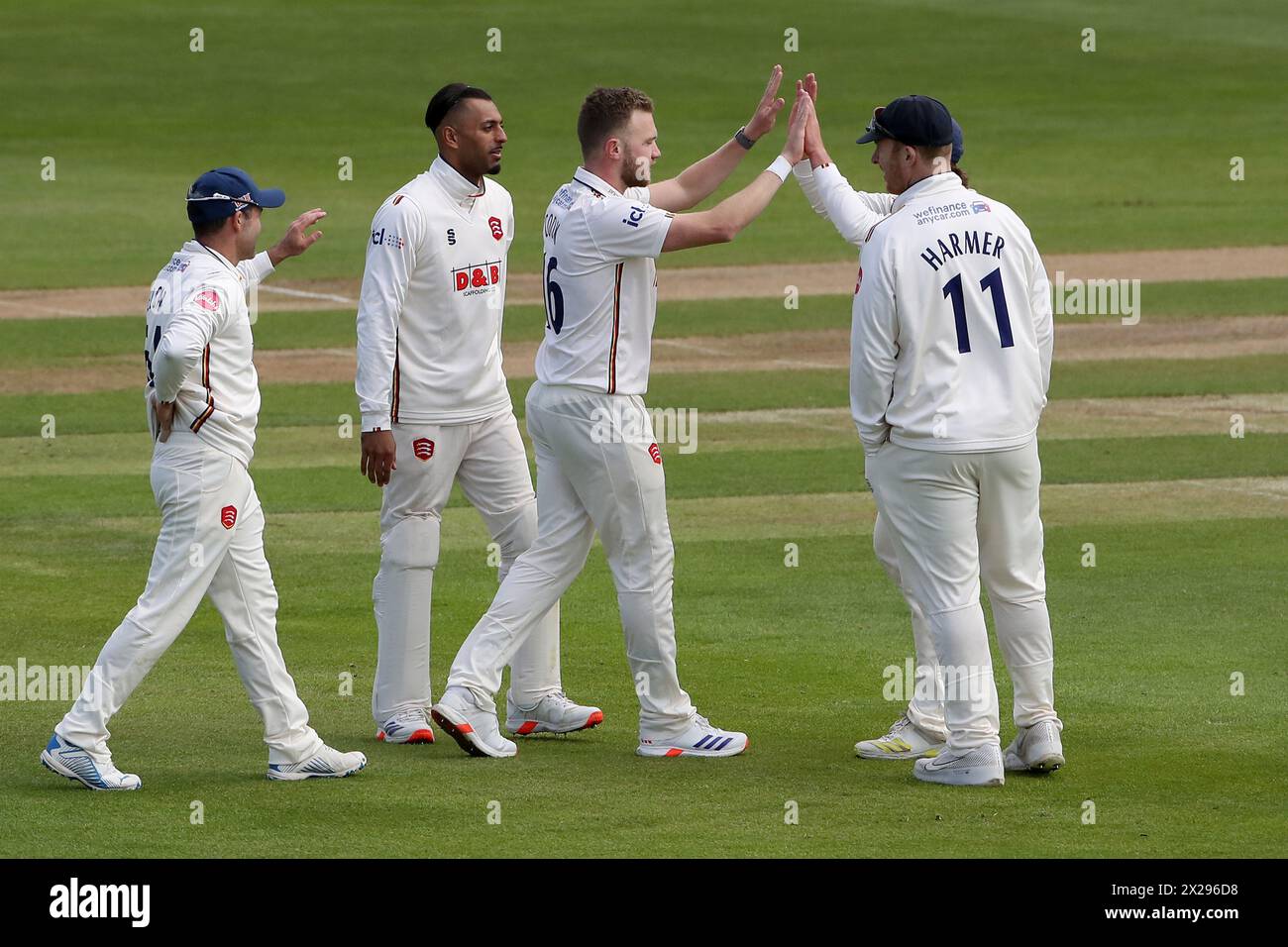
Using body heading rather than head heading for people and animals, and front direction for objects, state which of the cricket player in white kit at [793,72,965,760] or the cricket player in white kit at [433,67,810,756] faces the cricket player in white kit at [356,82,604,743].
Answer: the cricket player in white kit at [793,72,965,760]

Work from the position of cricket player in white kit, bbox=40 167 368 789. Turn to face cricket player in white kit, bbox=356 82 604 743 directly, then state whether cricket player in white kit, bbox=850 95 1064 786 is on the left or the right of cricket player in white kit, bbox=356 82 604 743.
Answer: right

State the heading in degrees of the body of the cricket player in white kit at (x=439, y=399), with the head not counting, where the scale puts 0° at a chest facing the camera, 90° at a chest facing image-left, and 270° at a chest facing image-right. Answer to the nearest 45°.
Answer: approximately 315°

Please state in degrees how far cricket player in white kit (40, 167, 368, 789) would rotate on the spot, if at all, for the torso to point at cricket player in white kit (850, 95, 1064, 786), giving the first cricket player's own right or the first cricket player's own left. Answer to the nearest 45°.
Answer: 0° — they already face them

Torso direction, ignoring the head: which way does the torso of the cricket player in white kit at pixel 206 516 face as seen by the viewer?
to the viewer's right

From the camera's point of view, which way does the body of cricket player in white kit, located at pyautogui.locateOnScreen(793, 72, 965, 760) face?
to the viewer's left

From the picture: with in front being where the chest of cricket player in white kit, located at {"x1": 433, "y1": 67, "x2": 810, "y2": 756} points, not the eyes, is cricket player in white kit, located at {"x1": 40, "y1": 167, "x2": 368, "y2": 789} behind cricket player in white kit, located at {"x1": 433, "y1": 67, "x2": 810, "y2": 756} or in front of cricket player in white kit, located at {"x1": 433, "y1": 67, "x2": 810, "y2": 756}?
behind

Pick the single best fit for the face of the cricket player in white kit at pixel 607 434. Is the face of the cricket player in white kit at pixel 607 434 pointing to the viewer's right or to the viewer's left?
to the viewer's right

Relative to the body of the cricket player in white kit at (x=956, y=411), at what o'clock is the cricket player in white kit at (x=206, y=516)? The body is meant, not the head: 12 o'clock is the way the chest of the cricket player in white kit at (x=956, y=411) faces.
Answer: the cricket player in white kit at (x=206, y=516) is roughly at 10 o'clock from the cricket player in white kit at (x=956, y=411).

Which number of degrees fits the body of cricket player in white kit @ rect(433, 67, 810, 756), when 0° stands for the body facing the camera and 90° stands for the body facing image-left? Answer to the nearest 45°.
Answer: approximately 270°

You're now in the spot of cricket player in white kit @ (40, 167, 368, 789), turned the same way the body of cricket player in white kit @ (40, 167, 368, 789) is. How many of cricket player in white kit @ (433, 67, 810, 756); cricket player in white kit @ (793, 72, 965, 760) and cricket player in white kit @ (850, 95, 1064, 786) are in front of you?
3
